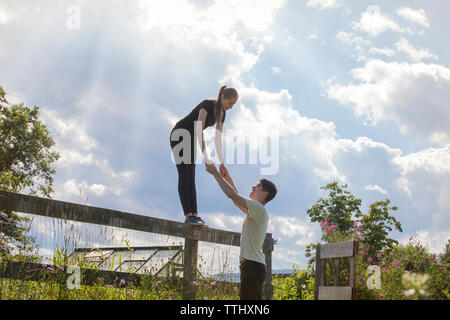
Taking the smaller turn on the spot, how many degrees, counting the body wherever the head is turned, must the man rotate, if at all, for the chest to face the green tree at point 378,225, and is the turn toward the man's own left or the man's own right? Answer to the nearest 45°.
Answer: approximately 90° to the man's own right

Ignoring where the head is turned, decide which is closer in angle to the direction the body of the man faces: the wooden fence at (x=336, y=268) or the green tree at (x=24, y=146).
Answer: the green tree

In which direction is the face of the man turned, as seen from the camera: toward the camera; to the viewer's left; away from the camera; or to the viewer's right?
to the viewer's left

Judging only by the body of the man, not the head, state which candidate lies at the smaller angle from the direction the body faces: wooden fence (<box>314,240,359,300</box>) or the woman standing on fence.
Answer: the woman standing on fence

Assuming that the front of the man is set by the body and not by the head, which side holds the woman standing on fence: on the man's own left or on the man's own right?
on the man's own right

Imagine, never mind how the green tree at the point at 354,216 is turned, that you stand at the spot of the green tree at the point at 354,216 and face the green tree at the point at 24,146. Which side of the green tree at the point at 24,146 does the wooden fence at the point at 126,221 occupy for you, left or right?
left

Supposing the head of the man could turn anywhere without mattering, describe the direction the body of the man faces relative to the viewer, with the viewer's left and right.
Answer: facing to the left of the viewer

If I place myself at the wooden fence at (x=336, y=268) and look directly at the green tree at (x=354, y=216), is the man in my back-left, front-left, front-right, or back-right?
back-left

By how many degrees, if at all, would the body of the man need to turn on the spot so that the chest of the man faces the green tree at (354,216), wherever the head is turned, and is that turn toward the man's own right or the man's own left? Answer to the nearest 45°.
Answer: approximately 90° to the man's own right
